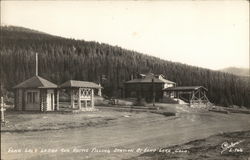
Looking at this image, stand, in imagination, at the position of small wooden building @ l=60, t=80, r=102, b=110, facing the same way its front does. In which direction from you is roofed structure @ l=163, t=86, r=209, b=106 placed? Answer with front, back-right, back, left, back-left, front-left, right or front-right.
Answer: left

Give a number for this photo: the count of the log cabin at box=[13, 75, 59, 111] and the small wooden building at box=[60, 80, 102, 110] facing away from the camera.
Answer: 0

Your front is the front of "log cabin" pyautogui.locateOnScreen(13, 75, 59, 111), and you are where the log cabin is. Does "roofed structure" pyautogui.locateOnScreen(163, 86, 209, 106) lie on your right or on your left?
on your left

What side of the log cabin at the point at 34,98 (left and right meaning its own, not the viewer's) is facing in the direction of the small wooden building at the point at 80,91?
left

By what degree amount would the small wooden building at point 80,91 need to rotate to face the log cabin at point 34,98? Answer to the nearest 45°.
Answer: approximately 90° to its right

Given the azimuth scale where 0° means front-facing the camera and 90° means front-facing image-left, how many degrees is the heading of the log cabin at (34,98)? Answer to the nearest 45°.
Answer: approximately 315°
